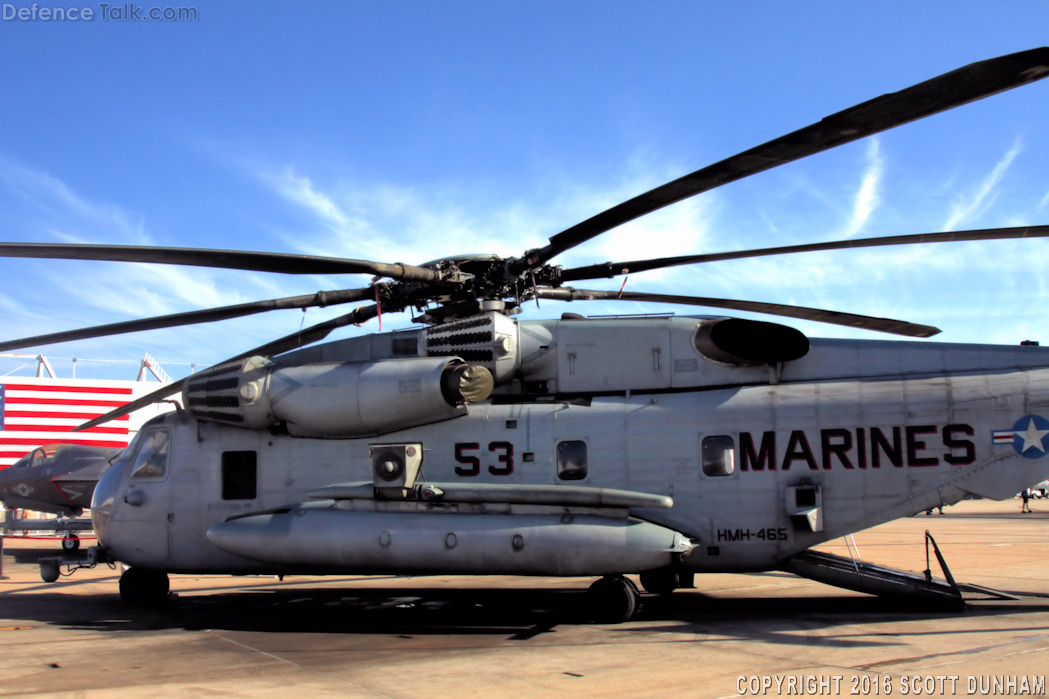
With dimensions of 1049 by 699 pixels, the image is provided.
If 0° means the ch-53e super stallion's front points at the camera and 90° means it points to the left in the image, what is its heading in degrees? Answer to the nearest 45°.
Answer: approximately 90°
